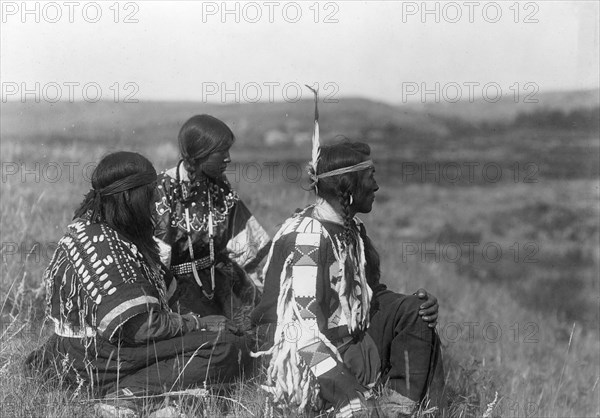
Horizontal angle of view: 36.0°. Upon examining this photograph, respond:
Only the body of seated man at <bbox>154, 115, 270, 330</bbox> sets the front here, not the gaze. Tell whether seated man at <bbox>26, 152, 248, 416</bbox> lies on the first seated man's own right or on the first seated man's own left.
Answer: on the first seated man's own right

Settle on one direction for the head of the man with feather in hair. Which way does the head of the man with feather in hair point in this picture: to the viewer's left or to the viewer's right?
to the viewer's right

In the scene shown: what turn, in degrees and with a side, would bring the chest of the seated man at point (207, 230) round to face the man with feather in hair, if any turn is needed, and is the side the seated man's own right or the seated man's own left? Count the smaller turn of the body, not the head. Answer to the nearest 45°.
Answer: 0° — they already face them

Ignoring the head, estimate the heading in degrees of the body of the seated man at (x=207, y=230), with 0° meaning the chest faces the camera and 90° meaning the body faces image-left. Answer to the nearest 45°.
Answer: approximately 315°

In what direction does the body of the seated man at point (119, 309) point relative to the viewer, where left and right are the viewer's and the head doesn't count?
facing away from the viewer and to the right of the viewer

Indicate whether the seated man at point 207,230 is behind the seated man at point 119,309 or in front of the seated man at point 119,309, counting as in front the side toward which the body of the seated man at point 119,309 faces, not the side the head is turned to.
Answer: in front

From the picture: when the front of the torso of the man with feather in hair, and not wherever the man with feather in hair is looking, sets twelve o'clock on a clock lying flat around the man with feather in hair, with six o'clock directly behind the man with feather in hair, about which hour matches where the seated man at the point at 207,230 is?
The seated man is roughly at 8 o'clock from the man with feather in hair.

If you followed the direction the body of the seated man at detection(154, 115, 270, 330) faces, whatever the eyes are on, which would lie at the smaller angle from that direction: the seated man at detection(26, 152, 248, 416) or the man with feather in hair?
the man with feather in hair

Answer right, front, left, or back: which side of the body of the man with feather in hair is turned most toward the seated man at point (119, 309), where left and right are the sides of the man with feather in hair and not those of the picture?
back

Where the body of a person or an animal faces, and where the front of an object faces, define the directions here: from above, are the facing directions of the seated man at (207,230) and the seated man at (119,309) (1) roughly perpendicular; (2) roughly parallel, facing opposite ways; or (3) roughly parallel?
roughly perpendicular

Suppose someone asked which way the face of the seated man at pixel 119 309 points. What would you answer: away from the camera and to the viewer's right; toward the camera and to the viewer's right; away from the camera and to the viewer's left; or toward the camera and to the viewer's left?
away from the camera and to the viewer's right

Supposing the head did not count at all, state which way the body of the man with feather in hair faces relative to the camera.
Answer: to the viewer's right
